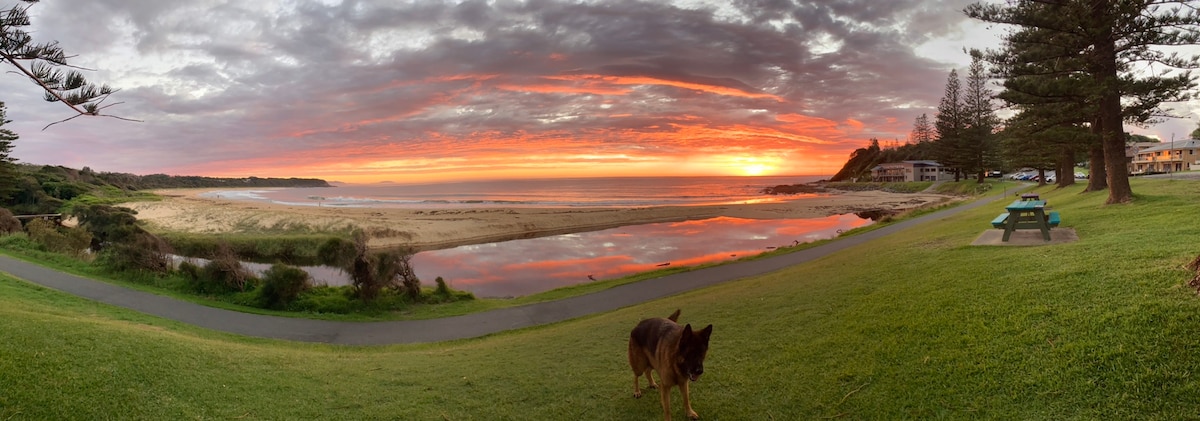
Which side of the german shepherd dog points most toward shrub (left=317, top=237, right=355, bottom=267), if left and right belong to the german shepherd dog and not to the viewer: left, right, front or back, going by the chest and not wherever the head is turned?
back

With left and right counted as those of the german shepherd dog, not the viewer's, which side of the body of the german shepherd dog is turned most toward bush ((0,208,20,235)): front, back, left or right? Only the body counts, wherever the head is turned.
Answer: back

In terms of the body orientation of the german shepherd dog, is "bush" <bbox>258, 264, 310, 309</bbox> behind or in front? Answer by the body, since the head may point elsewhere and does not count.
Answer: behind

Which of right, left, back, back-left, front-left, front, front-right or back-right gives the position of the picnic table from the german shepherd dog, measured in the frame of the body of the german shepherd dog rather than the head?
left

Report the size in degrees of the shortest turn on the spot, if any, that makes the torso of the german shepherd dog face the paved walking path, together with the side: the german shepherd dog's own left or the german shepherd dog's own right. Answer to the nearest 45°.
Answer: approximately 180°

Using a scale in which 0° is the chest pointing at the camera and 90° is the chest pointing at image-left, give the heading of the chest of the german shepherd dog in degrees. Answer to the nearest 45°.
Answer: approximately 315°

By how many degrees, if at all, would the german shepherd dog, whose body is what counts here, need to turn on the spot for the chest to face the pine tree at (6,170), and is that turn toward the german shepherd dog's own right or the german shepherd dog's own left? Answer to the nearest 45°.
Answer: approximately 180°

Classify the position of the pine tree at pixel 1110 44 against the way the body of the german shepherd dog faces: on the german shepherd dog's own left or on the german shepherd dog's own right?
on the german shepherd dog's own left

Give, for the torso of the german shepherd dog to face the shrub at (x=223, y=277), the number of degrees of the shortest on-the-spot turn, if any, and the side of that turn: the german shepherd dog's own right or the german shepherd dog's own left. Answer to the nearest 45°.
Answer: approximately 180°

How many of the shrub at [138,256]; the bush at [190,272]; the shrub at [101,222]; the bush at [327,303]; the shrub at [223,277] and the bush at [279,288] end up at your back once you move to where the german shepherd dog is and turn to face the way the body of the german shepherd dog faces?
6
